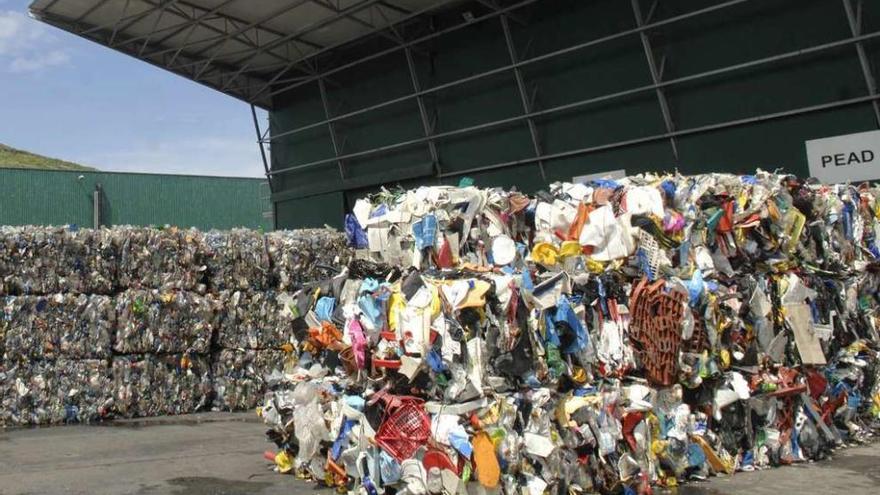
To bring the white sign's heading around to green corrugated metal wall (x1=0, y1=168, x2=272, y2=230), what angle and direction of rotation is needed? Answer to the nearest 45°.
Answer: approximately 90° to its right

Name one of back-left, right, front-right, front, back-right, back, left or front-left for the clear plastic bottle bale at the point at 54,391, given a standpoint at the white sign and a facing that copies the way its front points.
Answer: front-right

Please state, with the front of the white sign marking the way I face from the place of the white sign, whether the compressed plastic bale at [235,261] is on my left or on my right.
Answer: on my right

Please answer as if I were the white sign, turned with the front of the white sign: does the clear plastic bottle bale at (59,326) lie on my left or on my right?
on my right

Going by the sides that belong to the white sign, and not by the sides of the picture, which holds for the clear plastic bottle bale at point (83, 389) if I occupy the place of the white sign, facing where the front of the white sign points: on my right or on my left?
on my right

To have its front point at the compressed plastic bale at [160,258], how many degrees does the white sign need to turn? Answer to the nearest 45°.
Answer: approximately 45° to its right

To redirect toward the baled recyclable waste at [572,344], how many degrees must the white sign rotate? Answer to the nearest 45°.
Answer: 0° — it already faces it

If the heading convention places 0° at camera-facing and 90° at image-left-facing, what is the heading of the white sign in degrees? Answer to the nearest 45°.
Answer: approximately 0°

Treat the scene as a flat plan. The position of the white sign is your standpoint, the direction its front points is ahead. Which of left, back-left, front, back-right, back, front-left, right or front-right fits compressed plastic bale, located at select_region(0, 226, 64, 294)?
front-right
